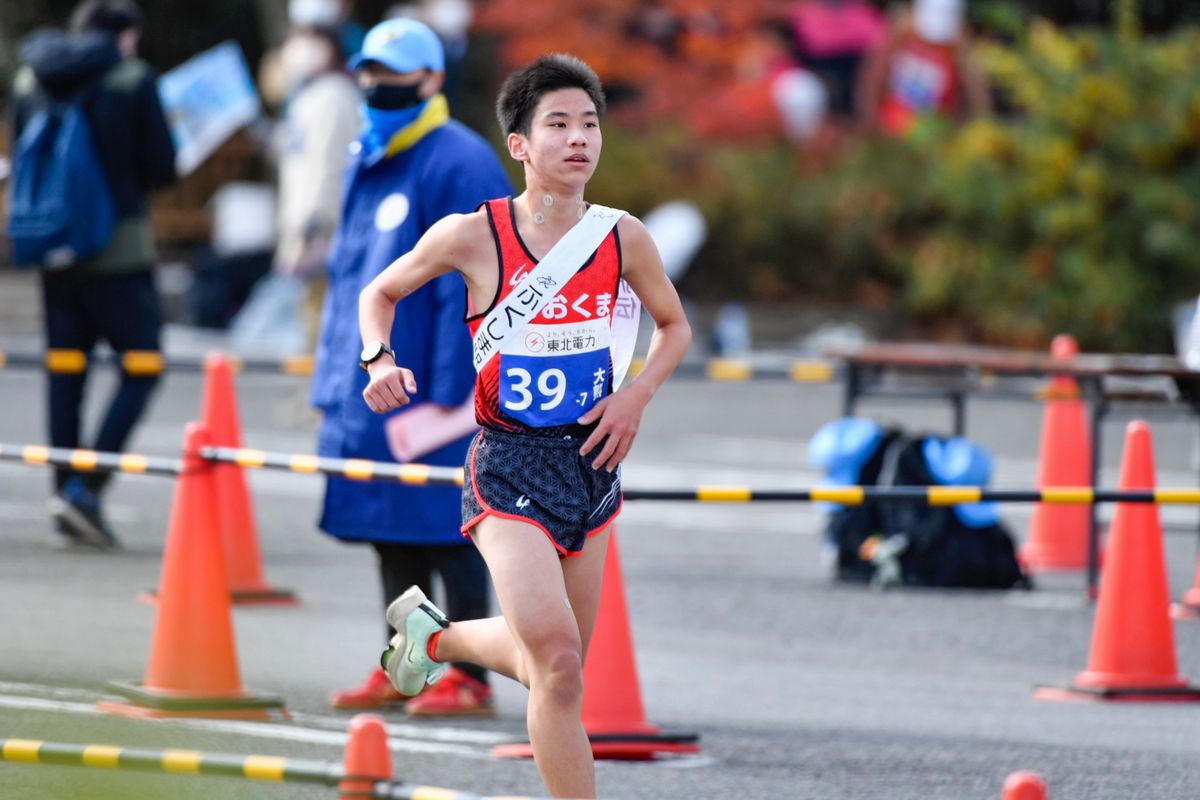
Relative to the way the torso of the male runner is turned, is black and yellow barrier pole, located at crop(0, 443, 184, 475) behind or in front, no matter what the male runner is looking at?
behind

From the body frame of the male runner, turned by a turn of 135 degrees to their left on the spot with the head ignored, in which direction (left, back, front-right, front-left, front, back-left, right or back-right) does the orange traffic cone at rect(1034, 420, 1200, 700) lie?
front-right

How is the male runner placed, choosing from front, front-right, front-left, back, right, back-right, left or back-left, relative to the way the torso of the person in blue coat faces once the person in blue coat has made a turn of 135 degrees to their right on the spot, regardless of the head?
back

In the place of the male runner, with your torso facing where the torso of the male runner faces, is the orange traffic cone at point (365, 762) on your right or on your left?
on your right

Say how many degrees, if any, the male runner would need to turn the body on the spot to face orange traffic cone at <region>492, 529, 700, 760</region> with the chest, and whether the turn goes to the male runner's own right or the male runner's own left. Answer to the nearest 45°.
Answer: approximately 135° to the male runner's own left

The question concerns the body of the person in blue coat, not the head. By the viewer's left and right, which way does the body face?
facing the viewer and to the left of the viewer

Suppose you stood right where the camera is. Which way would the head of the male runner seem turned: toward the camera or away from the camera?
toward the camera

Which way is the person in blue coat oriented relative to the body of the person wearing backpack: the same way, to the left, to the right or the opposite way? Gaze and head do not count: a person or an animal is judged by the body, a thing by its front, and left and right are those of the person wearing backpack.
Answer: the opposite way

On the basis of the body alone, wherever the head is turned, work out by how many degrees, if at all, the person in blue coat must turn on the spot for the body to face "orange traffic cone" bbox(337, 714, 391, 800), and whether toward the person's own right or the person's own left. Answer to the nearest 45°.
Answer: approximately 45° to the person's own left

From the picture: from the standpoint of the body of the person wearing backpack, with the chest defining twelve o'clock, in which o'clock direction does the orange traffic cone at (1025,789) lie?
The orange traffic cone is roughly at 4 o'clock from the person wearing backpack.
